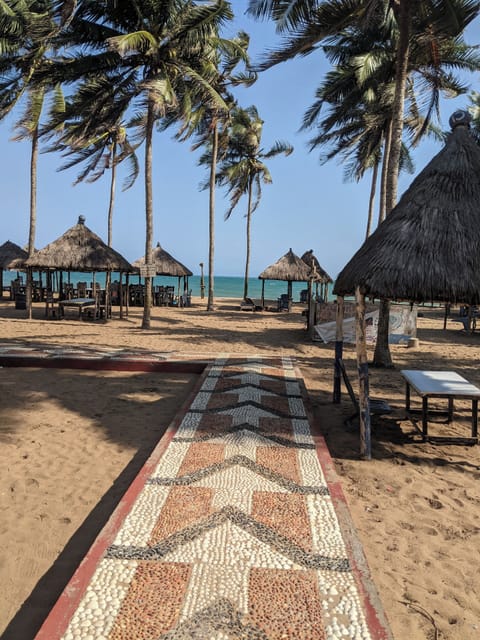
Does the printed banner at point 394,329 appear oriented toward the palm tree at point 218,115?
no

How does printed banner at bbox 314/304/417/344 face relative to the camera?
toward the camera

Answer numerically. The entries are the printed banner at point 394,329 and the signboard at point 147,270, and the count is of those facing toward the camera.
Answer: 2

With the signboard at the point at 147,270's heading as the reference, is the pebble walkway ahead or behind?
ahead

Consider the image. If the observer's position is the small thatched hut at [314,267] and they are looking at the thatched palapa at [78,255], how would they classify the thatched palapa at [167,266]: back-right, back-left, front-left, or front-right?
front-right

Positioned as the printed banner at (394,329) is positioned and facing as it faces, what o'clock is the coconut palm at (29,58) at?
The coconut palm is roughly at 3 o'clock from the printed banner.

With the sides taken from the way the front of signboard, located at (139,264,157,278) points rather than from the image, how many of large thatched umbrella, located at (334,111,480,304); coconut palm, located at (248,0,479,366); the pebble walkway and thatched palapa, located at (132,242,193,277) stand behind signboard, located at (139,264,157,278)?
1

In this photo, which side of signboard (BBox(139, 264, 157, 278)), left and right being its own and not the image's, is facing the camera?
front

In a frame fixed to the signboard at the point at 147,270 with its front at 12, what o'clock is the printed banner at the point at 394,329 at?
the printed banner at the point at 394,329 is roughly at 10 o'clock from the signboard at the point at 147,270.
